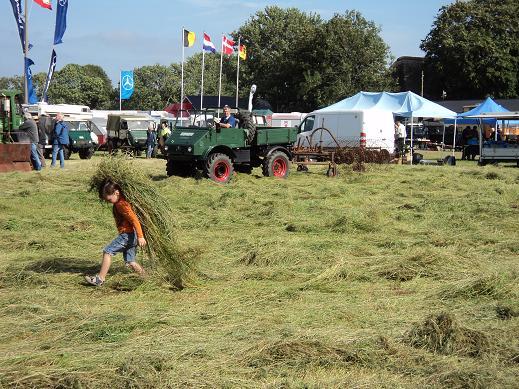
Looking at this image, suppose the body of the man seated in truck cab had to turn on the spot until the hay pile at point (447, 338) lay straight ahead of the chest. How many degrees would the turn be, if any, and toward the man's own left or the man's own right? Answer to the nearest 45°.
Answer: approximately 45° to the man's own left

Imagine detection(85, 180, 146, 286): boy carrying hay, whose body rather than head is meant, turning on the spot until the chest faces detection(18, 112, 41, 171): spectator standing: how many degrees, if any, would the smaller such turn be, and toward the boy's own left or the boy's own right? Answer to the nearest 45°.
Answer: approximately 90° to the boy's own right

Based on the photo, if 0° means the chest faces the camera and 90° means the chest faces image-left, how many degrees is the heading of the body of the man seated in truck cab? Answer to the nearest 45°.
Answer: approximately 45°

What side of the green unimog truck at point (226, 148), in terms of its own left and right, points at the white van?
back

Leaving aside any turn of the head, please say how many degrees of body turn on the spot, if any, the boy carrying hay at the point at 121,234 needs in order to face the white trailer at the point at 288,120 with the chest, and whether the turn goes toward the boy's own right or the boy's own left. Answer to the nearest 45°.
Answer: approximately 90° to the boy's own right

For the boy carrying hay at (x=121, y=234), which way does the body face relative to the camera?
to the viewer's left

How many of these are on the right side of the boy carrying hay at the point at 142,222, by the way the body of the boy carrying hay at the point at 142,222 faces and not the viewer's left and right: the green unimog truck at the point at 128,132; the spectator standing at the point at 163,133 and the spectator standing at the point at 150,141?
3
